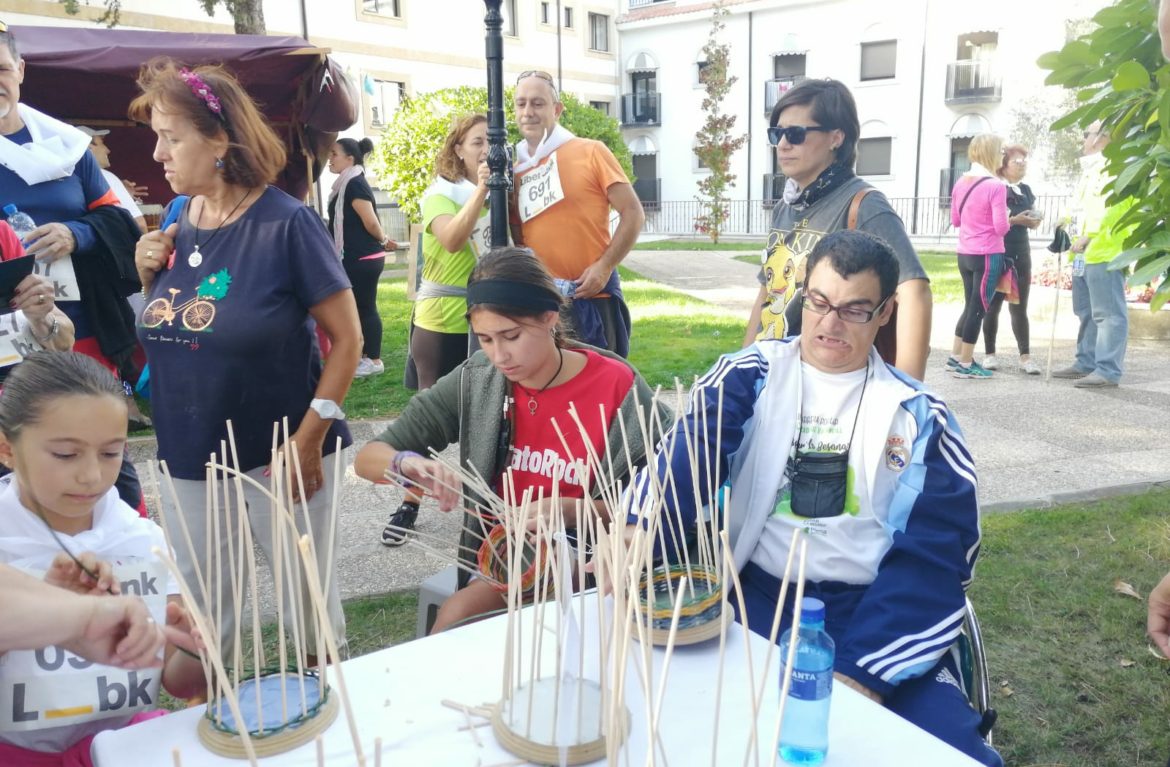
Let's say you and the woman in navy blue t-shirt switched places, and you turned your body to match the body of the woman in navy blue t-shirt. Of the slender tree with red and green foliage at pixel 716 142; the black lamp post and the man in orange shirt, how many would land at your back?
3

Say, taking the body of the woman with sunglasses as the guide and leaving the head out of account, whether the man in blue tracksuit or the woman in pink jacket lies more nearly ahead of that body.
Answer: the man in blue tracksuit

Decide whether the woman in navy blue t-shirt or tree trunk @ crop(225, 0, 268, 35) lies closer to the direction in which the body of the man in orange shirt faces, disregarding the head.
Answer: the woman in navy blue t-shirt

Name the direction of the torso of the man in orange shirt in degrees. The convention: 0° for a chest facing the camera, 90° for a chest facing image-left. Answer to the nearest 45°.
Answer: approximately 45°

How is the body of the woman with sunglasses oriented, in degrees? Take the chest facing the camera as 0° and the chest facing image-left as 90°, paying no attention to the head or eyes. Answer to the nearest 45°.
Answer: approximately 45°

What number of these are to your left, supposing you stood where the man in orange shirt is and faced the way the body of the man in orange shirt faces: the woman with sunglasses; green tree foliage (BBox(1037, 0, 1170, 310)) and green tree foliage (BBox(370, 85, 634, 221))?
2
